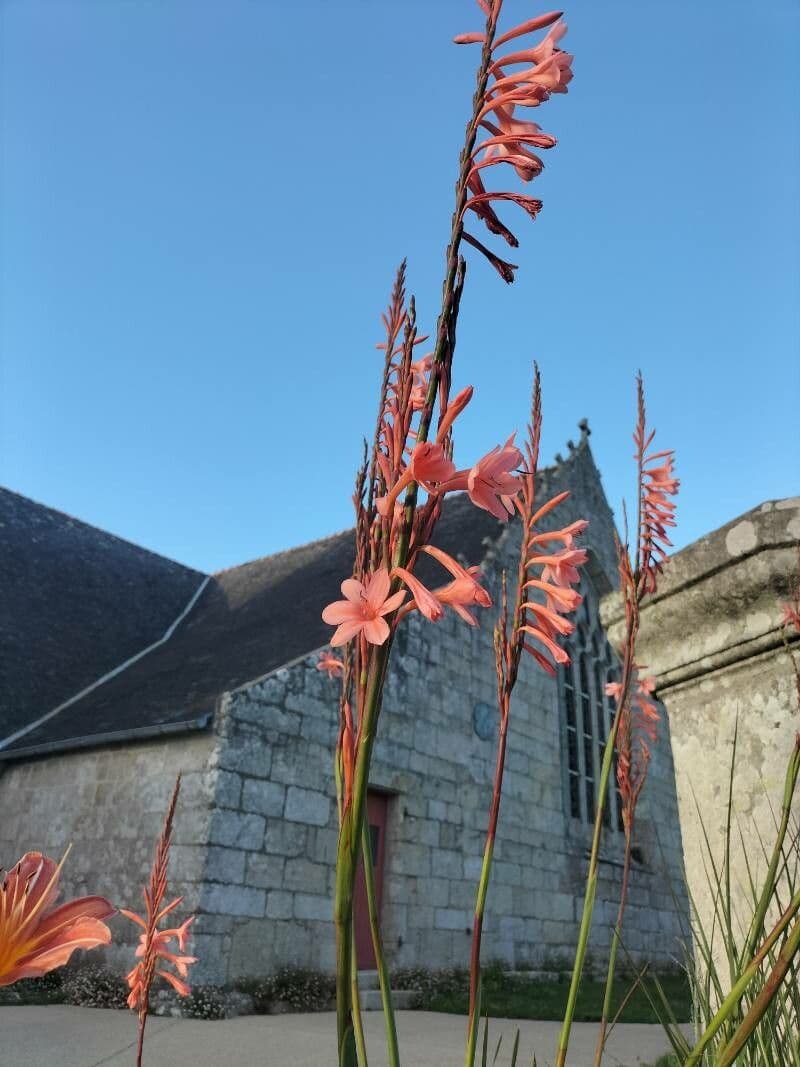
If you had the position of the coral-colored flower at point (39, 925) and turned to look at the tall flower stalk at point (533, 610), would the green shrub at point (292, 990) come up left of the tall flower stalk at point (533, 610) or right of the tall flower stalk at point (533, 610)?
left

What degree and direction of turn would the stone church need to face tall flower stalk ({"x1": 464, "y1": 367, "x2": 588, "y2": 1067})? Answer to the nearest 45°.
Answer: approximately 45° to its right

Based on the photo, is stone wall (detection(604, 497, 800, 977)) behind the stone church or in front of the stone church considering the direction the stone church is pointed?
in front

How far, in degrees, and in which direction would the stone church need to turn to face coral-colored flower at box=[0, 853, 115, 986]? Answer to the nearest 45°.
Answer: approximately 45° to its right

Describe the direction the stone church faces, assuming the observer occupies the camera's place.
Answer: facing the viewer and to the right of the viewer

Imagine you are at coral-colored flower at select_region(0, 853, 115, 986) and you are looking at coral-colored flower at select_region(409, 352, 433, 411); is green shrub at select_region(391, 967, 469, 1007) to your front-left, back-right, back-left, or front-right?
front-left

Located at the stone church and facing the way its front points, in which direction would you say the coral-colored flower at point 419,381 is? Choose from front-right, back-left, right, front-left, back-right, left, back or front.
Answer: front-right

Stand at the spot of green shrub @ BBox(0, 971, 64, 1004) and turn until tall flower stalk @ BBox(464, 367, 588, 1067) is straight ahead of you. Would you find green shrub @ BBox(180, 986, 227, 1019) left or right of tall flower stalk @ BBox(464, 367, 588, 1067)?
left

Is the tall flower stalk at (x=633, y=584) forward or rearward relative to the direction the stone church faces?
forward
